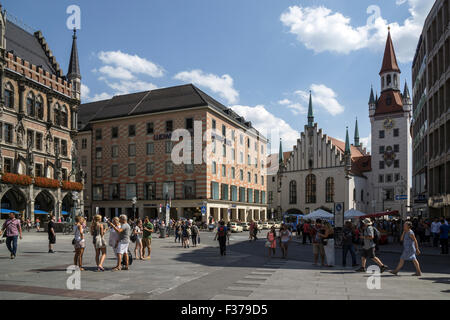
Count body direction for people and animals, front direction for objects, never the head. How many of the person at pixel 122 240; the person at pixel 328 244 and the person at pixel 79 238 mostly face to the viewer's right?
1

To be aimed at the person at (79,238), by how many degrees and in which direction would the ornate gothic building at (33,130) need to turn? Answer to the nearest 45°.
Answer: approximately 45° to its right

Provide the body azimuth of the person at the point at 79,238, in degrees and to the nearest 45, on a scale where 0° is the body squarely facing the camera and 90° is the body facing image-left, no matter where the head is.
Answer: approximately 270°

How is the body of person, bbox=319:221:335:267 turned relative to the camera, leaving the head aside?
to the viewer's left

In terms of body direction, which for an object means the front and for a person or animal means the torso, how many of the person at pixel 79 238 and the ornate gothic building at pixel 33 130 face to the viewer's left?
0

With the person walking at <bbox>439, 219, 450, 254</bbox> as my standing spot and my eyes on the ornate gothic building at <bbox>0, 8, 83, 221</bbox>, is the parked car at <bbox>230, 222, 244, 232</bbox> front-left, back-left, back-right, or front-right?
front-right
